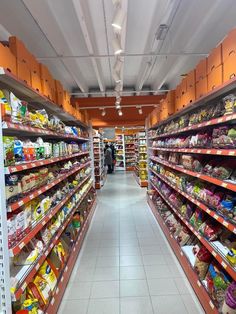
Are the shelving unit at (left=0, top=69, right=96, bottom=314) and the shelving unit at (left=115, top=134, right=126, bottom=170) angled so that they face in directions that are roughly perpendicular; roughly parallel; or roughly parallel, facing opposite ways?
roughly perpendicular

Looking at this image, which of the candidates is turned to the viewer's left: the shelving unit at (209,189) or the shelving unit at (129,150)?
the shelving unit at (209,189)

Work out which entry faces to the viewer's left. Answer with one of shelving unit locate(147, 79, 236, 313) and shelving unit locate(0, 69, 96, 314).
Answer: shelving unit locate(147, 79, 236, 313)

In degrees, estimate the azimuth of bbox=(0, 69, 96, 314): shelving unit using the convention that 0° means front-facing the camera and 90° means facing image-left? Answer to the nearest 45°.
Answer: approximately 270°

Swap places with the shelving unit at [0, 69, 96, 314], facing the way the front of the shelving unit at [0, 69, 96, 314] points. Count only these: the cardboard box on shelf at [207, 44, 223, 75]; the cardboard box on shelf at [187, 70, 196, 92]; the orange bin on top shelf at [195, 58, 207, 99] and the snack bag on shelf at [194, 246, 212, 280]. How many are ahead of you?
4

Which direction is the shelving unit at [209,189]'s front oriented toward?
to the viewer's left

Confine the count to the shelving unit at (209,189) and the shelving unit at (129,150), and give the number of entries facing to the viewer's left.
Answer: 1

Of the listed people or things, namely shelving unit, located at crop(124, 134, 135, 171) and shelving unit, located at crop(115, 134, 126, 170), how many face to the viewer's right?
0

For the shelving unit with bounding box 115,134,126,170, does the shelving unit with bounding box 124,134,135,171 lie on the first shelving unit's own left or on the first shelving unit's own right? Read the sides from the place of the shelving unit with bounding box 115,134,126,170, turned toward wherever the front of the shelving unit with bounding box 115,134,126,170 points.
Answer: on the first shelving unit's own left

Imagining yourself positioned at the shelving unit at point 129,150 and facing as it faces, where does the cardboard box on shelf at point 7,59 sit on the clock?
The cardboard box on shelf is roughly at 12 o'clock from the shelving unit.

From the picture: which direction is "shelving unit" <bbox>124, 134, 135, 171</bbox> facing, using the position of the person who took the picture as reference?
facing the viewer

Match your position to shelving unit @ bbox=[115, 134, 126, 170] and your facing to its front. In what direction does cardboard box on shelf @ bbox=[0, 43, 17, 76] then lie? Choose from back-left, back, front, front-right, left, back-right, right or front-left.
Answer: front

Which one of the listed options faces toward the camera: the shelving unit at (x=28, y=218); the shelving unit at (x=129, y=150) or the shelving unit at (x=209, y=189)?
the shelving unit at (x=129, y=150)

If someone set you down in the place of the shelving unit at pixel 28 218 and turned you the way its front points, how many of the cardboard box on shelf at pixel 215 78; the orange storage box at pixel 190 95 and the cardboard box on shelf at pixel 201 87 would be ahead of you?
3

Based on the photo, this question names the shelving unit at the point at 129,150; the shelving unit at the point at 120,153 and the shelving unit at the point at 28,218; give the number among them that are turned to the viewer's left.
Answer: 0
